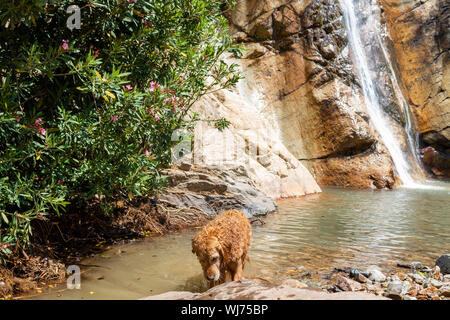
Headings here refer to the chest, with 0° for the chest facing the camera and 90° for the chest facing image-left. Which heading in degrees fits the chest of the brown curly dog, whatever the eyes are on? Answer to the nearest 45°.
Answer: approximately 45°

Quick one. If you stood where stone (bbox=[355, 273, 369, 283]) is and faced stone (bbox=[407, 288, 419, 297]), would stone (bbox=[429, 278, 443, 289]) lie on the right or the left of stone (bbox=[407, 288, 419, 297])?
left

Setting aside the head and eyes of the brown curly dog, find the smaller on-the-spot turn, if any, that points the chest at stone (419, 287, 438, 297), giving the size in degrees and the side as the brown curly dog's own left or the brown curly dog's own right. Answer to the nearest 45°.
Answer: approximately 135° to the brown curly dog's own left

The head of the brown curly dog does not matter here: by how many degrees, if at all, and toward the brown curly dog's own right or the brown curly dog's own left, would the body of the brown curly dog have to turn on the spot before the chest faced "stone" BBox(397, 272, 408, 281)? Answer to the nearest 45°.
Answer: approximately 135° to the brown curly dog's own left

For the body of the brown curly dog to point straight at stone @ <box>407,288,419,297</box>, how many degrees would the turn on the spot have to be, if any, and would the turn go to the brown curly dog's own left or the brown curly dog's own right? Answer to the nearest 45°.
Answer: approximately 135° to the brown curly dog's own left
